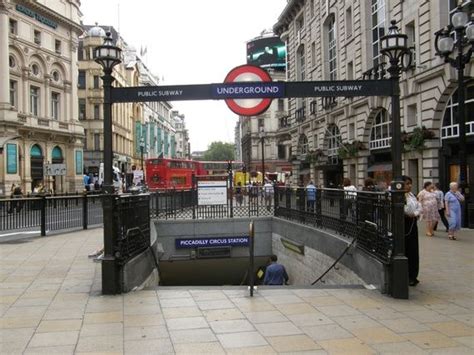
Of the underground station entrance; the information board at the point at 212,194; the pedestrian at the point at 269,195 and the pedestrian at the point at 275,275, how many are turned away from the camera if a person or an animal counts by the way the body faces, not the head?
2

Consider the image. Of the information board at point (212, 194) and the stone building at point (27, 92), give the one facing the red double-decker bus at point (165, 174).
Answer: the stone building

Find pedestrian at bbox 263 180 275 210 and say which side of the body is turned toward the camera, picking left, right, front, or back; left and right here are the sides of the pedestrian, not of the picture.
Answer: back

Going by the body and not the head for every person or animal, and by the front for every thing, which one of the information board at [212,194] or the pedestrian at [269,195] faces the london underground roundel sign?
the information board

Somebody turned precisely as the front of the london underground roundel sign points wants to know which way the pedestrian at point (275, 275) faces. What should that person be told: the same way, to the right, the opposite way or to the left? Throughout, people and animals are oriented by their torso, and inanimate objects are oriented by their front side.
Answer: the opposite way

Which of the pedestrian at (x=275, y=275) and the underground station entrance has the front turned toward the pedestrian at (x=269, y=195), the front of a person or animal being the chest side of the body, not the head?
the pedestrian at (x=275, y=275)

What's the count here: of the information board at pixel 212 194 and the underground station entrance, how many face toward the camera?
2

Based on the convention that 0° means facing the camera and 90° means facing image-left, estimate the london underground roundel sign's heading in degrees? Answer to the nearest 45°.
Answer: approximately 0°

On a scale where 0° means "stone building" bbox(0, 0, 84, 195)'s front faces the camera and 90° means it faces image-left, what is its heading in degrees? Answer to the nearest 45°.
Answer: approximately 315°

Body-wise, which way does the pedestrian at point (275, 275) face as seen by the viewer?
away from the camera
